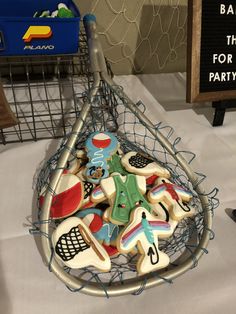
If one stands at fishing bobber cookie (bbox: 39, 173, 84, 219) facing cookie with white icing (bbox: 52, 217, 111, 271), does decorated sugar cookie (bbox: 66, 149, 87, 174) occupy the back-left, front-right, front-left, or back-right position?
back-left

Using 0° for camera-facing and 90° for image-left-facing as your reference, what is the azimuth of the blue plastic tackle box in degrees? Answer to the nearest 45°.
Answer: approximately 0°
